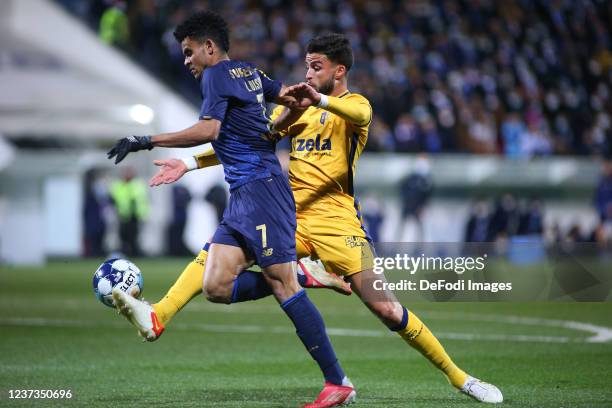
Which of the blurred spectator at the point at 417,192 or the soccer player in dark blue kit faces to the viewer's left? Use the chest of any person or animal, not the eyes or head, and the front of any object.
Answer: the soccer player in dark blue kit

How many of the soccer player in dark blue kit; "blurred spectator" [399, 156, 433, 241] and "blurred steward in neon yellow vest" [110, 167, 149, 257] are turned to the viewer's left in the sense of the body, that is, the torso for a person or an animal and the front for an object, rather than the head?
1

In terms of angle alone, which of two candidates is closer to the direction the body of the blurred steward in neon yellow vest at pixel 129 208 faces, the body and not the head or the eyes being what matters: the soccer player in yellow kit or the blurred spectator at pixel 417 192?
the soccer player in yellow kit

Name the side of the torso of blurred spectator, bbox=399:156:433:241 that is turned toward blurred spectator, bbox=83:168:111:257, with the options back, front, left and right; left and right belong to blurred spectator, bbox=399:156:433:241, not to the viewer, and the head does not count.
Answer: right

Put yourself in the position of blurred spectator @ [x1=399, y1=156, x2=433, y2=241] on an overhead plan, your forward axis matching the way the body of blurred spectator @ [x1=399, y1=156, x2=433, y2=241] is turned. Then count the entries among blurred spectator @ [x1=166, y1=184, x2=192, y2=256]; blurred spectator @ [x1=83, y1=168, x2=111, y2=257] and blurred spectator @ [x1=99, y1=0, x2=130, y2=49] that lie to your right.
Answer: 3

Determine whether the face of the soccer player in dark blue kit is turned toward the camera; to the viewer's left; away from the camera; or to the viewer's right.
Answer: to the viewer's left

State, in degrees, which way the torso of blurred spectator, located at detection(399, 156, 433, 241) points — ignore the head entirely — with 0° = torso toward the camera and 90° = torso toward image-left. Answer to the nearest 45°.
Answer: approximately 0°

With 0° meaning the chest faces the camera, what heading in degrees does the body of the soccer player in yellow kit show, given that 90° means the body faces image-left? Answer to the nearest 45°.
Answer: approximately 45°

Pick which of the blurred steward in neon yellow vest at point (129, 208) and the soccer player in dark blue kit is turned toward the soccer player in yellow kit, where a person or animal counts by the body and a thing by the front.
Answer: the blurred steward in neon yellow vest

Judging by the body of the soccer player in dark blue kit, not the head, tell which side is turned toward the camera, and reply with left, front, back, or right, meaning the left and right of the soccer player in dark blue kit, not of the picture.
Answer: left

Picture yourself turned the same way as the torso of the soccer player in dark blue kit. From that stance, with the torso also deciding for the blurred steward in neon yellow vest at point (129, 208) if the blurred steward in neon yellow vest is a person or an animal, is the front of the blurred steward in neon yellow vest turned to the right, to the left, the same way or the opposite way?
to the left

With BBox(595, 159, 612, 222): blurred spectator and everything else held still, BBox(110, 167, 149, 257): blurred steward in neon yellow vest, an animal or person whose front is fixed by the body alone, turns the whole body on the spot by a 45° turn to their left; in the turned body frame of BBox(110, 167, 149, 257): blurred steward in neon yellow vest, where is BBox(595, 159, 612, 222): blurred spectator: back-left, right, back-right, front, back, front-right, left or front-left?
front-left

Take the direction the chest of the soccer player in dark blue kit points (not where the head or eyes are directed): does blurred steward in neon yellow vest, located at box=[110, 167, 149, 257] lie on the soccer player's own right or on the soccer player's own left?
on the soccer player's own right

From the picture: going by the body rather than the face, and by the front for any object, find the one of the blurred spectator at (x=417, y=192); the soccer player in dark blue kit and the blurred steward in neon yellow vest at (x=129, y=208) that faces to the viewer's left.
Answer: the soccer player in dark blue kit

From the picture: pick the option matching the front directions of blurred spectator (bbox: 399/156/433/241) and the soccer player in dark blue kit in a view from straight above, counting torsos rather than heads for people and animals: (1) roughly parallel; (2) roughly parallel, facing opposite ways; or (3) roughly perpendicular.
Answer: roughly perpendicular
